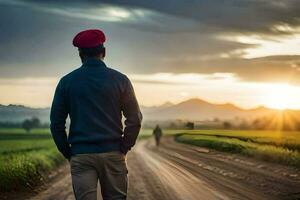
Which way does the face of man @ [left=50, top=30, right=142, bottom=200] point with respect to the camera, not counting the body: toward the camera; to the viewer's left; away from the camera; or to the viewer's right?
away from the camera

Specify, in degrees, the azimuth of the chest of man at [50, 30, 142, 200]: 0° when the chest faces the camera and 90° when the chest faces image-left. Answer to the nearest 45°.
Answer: approximately 180°
